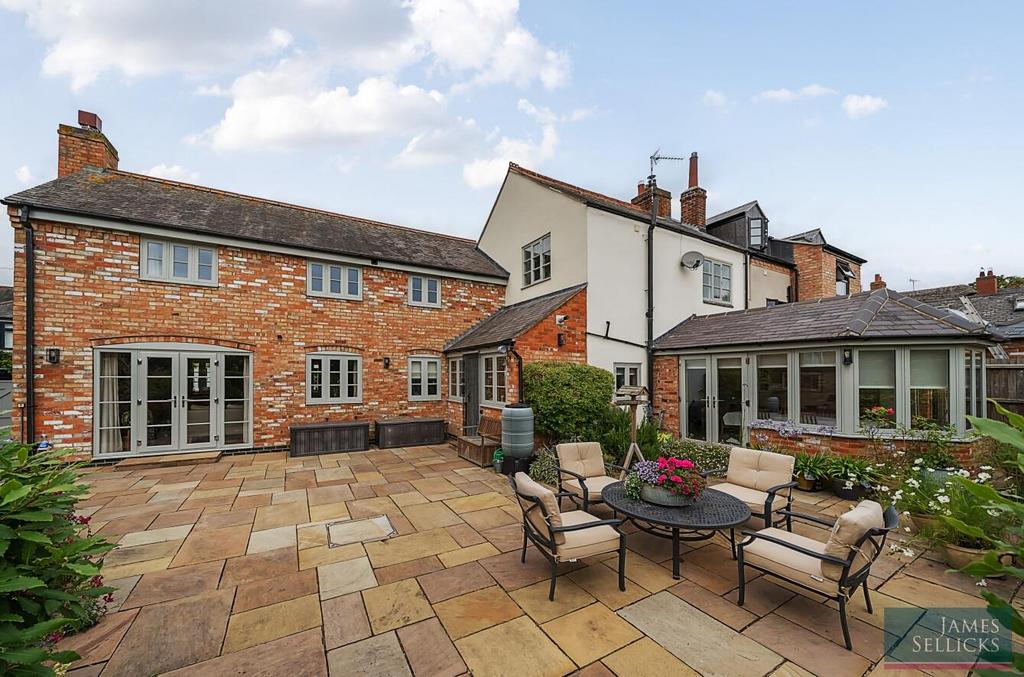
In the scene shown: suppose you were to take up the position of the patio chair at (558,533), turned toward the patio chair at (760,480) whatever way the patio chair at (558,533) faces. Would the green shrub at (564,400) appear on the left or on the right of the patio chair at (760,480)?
left

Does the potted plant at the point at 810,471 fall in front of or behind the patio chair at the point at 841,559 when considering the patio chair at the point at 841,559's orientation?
in front

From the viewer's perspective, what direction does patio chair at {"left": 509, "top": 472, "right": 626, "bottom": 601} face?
to the viewer's right

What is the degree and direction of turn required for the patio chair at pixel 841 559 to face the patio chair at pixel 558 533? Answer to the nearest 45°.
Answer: approximately 45° to its left

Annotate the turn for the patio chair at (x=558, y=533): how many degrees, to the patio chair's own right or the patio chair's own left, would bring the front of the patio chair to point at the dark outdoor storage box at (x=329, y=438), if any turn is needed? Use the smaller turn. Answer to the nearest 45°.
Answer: approximately 135° to the patio chair's own left

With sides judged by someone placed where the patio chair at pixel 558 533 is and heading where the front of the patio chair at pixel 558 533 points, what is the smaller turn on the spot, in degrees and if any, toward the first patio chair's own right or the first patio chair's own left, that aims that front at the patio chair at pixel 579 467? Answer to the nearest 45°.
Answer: approximately 90° to the first patio chair's own left

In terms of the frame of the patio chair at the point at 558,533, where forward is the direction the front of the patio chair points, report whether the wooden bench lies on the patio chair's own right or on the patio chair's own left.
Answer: on the patio chair's own left

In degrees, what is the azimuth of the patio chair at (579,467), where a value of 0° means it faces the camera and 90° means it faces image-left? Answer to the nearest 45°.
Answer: approximately 315°

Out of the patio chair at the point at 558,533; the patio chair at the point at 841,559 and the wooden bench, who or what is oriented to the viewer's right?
the patio chair at the point at 558,533

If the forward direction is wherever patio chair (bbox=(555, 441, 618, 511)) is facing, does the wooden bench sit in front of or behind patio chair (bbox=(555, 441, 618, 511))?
behind
